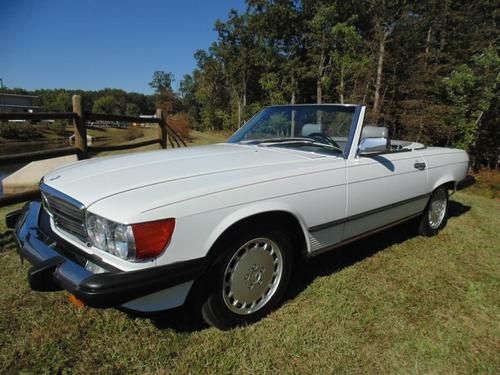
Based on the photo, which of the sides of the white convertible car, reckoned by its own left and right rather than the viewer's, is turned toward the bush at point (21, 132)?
right

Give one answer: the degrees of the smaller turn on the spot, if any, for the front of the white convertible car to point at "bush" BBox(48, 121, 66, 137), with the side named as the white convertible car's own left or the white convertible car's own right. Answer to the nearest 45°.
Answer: approximately 90° to the white convertible car's own right

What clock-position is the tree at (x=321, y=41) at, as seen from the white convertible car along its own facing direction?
The tree is roughly at 5 o'clock from the white convertible car.

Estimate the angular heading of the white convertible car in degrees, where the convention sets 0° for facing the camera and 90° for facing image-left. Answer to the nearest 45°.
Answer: approximately 45°

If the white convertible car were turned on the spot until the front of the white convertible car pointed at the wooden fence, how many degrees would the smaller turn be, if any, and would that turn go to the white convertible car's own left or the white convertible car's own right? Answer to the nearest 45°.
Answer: approximately 90° to the white convertible car's own right

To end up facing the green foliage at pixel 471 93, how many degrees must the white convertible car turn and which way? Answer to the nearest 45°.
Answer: approximately 180°
